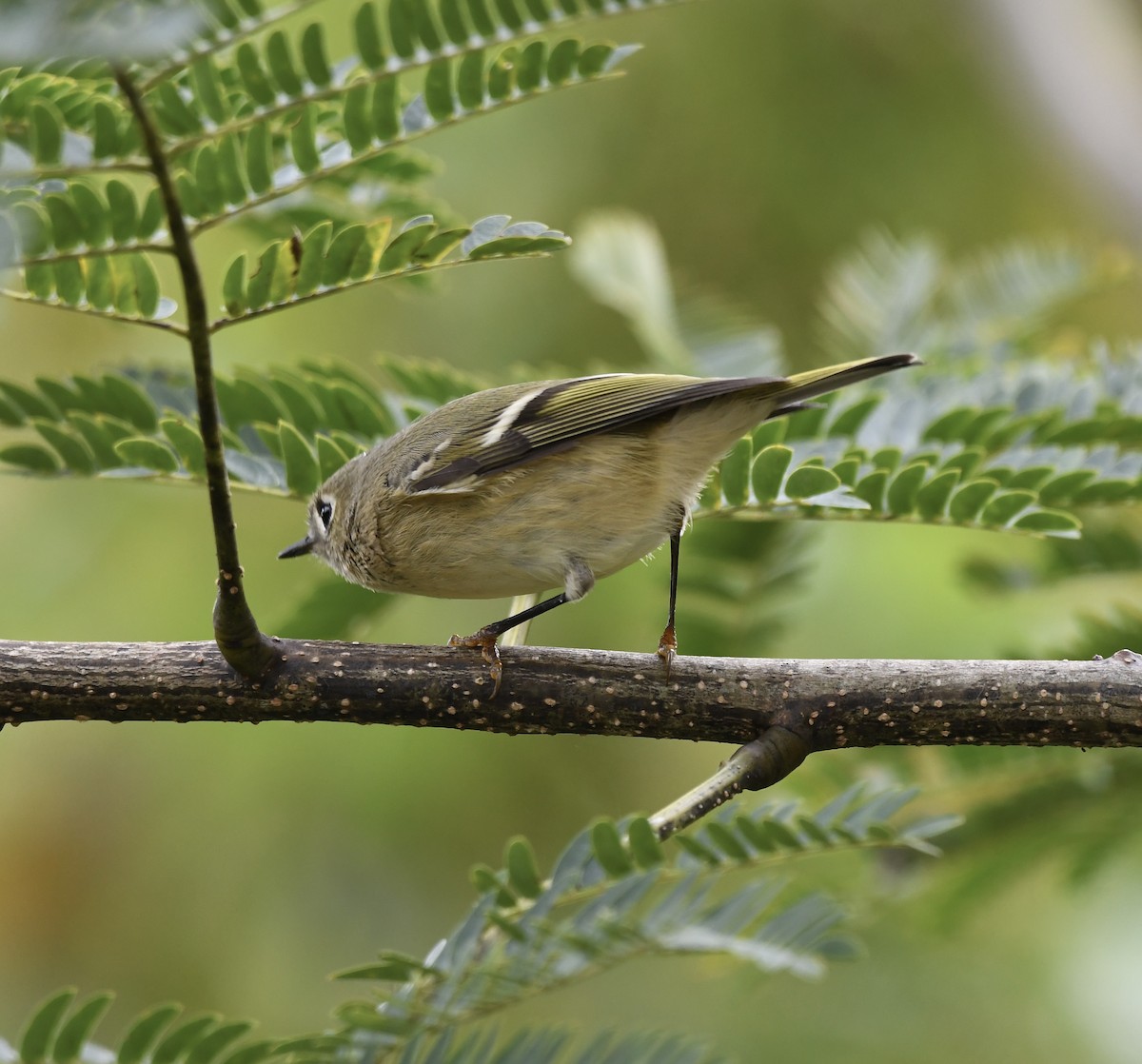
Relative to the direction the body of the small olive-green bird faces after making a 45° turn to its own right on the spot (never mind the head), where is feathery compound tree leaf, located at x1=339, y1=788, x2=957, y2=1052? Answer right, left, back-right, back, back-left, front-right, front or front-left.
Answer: back-left

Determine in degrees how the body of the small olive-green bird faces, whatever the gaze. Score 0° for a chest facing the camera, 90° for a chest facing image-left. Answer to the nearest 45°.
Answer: approximately 90°
